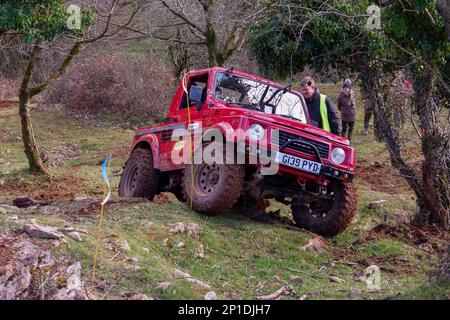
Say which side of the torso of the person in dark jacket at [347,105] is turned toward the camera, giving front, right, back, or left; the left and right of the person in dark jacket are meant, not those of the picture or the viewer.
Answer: front

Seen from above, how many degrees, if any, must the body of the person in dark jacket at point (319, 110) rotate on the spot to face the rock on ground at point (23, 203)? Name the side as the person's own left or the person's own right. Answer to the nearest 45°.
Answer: approximately 45° to the person's own right

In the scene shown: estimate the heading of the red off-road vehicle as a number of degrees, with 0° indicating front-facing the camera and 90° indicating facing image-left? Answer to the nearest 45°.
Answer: approximately 315°

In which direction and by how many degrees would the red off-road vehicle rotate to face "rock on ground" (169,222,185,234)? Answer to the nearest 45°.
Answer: approximately 90° to its right

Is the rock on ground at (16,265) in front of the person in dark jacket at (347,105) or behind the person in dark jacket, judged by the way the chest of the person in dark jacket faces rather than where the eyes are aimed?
in front

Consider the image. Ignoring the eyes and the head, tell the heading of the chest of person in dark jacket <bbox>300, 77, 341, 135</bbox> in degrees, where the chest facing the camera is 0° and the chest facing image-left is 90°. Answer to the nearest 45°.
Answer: approximately 45°

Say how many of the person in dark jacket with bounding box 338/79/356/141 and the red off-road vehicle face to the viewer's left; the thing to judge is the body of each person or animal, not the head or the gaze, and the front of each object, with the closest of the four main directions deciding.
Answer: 0

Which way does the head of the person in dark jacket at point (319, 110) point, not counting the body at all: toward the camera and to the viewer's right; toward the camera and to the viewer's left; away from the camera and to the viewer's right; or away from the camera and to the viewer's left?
toward the camera and to the viewer's left

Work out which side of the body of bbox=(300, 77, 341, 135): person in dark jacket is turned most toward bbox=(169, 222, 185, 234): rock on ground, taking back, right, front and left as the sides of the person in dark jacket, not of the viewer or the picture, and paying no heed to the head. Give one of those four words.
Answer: front

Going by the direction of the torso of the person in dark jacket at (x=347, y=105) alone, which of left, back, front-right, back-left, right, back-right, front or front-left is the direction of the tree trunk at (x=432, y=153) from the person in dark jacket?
front

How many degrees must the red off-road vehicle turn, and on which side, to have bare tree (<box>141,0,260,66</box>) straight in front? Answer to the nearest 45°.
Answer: approximately 135° to its left
